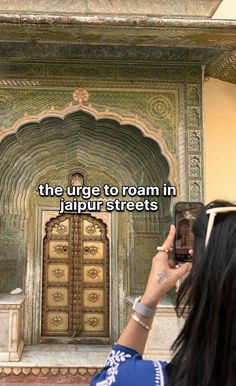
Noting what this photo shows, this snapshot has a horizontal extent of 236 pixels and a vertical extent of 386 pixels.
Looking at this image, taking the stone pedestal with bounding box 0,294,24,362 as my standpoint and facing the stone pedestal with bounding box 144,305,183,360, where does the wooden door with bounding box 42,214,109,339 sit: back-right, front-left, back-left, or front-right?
front-left

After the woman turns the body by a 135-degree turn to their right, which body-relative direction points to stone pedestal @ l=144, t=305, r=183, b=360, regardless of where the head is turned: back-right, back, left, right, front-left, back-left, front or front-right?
back-left

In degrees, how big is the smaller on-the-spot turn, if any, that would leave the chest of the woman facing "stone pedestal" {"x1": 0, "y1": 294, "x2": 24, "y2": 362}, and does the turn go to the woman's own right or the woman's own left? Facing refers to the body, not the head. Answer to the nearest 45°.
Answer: approximately 45° to the woman's own left

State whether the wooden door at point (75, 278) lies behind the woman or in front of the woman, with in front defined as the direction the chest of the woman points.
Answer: in front

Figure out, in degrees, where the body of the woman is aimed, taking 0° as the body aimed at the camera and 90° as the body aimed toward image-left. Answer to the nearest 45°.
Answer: approximately 180°

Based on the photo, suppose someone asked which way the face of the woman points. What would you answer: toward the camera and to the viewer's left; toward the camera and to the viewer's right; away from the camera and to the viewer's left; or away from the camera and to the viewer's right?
away from the camera and to the viewer's left
